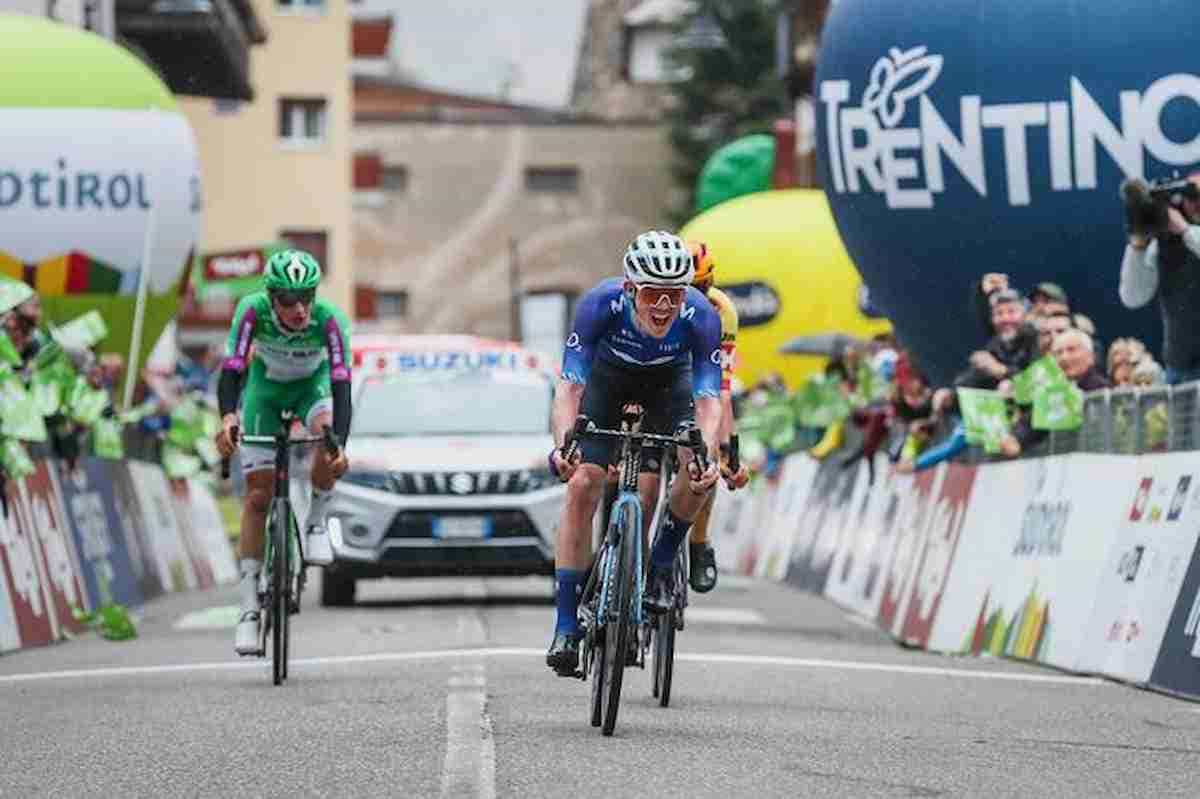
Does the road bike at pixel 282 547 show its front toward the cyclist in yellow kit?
no

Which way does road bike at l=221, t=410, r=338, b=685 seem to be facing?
toward the camera

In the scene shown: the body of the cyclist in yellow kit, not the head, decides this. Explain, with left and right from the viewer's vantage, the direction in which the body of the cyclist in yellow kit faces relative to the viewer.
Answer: facing the viewer

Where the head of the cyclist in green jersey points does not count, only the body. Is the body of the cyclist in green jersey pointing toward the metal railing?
no

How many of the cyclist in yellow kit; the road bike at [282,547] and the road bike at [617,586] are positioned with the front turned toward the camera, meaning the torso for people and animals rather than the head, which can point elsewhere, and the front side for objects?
3

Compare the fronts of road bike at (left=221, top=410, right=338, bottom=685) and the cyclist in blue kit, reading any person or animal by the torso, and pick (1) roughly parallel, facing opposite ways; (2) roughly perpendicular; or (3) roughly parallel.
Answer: roughly parallel

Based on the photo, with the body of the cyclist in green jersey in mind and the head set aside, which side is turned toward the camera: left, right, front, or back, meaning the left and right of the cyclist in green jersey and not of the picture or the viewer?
front

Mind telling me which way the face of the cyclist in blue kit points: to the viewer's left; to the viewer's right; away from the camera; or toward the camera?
toward the camera

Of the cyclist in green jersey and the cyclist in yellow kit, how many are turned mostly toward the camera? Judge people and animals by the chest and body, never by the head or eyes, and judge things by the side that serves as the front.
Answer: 2

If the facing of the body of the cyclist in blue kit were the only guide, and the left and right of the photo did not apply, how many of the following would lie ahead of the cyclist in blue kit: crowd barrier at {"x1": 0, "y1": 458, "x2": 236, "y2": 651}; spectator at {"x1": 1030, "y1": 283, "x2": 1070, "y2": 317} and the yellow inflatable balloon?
0

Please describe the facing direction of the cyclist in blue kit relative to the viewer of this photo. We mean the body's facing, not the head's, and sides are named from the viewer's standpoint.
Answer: facing the viewer

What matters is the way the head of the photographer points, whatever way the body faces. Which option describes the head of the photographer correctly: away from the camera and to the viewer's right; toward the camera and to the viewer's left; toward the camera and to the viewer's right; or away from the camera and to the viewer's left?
toward the camera and to the viewer's left

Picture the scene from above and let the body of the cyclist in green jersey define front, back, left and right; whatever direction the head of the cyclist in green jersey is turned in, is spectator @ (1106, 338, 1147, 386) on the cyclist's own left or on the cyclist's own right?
on the cyclist's own left

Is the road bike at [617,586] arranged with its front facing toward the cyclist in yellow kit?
no

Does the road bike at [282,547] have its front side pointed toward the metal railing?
no

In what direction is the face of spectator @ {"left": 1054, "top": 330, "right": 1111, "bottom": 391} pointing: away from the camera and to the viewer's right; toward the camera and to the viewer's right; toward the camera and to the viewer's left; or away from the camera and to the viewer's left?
toward the camera and to the viewer's left
